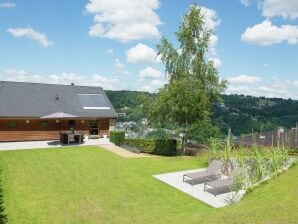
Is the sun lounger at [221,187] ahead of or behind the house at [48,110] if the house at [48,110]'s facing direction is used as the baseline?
ahead

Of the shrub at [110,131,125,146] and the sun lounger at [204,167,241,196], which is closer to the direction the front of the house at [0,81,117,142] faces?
the sun lounger

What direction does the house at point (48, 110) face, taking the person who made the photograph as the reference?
facing the viewer

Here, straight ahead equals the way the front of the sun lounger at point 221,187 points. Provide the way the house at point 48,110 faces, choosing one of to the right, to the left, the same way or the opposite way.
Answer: to the left

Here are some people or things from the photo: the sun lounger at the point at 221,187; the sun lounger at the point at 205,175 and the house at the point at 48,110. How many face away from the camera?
0

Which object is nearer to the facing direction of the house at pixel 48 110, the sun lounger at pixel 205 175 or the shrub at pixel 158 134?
the sun lounger

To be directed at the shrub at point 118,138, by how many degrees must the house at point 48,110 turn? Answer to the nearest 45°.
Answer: approximately 45° to its left

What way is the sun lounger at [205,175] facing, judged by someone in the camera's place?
facing the viewer and to the left of the viewer

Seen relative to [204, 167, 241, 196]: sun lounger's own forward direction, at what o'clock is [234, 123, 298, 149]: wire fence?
The wire fence is roughly at 5 o'clock from the sun lounger.

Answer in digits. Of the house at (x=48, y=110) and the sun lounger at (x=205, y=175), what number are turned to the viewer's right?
0

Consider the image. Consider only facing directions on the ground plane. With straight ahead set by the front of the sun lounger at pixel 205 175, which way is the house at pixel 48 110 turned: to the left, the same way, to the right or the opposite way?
to the left

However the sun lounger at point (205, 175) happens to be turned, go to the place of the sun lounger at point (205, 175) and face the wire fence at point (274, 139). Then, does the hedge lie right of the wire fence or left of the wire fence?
left

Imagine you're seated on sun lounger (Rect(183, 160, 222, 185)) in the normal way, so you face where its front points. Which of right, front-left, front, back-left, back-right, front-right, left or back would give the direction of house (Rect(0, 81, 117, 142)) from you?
right

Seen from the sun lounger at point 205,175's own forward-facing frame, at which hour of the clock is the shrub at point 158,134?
The shrub is roughly at 4 o'clock from the sun lounger.

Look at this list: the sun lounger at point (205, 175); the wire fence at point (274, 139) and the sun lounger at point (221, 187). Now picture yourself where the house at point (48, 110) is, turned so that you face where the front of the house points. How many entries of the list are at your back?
0

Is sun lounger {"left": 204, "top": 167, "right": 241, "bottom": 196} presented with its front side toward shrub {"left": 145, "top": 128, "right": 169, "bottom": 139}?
no

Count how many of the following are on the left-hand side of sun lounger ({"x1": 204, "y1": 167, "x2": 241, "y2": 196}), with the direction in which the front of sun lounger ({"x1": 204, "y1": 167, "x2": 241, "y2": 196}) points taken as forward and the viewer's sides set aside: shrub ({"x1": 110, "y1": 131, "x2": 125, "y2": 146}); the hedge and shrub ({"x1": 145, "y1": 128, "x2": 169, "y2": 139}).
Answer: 0

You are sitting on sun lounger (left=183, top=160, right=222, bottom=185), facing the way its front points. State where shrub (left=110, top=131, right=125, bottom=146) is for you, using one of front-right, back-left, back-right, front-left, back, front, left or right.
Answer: right

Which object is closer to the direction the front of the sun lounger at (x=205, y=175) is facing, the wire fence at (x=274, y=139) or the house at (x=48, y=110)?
the house

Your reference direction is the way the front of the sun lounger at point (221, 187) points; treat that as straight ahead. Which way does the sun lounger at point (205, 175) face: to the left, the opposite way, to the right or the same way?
the same way
